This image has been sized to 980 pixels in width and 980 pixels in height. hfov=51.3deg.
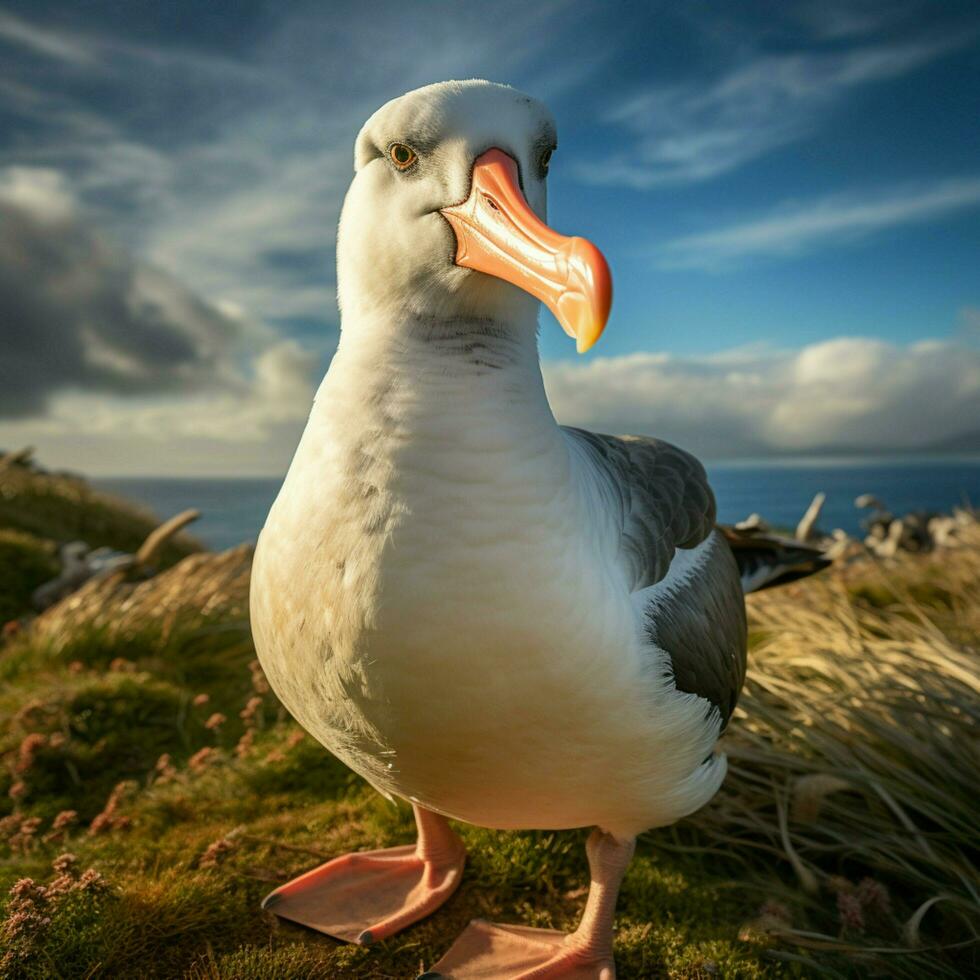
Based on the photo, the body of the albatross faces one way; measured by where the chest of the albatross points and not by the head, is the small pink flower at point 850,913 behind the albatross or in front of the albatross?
behind

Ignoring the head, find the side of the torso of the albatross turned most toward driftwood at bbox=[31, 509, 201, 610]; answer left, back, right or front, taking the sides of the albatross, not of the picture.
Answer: right

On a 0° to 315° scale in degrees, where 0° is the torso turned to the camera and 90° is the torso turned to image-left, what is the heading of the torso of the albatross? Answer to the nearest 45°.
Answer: approximately 45°
